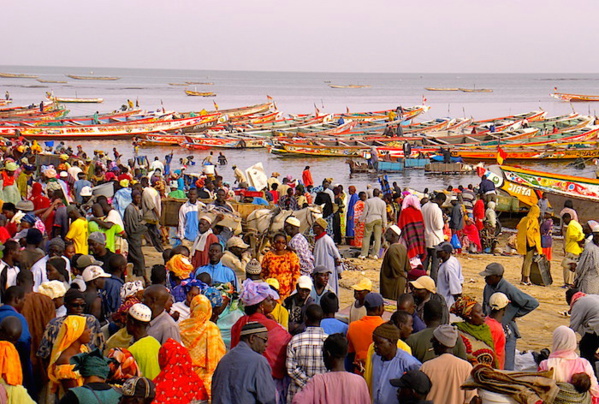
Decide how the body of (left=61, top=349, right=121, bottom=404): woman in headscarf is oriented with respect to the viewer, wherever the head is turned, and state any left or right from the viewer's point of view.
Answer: facing away from the viewer

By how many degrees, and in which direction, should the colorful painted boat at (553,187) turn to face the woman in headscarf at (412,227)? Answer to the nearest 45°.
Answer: approximately 90° to its left

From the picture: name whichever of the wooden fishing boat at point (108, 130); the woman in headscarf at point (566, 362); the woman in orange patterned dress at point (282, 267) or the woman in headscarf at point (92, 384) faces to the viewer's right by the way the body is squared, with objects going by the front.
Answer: the wooden fishing boat

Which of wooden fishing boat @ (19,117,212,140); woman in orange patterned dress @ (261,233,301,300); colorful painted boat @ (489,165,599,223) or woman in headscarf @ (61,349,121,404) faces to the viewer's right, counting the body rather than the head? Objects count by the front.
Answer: the wooden fishing boat

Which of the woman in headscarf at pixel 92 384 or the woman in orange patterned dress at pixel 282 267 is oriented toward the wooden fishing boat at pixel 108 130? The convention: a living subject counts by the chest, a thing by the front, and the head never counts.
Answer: the woman in headscarf at pixel 92 384

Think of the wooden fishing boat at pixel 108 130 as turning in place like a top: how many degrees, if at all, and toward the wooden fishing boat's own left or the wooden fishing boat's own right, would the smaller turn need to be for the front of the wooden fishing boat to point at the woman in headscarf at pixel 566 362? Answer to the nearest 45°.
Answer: approximately 90° to the wooden fishing boat's own right

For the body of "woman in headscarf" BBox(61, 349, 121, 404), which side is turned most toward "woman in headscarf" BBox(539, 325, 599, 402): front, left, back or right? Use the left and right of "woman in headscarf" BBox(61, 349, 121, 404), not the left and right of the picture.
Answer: right

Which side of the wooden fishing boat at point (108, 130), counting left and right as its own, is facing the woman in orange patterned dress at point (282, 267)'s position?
right

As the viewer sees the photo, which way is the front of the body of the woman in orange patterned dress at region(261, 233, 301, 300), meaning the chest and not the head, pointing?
toward the camera

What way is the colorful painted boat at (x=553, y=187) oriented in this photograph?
to the viewer's left

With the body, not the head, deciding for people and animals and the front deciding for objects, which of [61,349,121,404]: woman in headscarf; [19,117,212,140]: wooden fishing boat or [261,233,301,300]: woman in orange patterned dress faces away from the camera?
[61,349,121,404]: woman in headscarf
